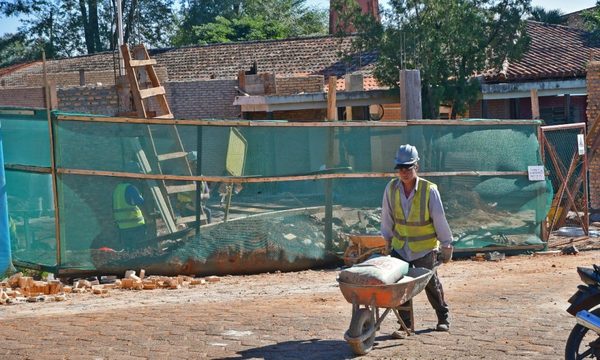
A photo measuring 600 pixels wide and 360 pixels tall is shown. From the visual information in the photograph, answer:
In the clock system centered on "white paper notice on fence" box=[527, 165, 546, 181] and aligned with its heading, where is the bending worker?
The bending worker is roughly at 2 o'clock from the white paper notice on fence.

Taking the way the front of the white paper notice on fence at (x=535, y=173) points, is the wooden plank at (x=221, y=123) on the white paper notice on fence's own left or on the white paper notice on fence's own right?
on the white paper notice on fence's own right

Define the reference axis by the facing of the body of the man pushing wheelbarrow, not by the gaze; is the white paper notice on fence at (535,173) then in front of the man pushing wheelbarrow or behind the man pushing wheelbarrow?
behind

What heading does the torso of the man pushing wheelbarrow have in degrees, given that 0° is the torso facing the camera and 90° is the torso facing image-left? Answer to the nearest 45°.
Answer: approximately 45°

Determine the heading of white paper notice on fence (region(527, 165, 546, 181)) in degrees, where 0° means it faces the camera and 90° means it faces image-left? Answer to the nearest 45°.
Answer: approximately 0°

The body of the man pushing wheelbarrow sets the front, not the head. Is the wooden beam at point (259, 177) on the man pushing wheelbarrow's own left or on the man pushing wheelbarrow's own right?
on the man pushing wheelbarrow's own right

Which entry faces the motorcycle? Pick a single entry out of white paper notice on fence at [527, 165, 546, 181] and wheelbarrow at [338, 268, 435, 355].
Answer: the white paper notice on fence

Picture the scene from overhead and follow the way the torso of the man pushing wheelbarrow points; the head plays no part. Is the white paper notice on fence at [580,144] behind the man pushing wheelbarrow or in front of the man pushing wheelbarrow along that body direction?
behind

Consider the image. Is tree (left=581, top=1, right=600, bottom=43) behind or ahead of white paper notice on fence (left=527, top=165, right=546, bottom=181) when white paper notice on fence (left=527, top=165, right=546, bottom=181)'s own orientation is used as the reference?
behind
